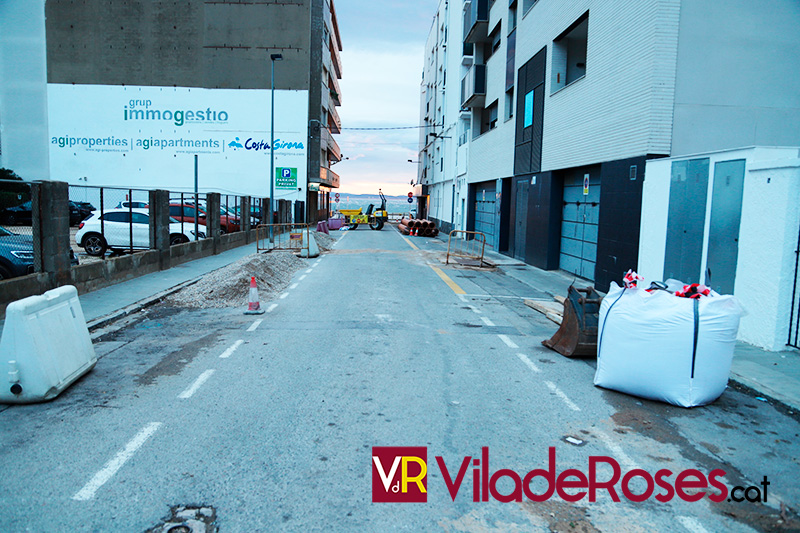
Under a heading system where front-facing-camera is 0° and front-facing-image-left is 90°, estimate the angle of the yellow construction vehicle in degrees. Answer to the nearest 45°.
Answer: approximately 90°

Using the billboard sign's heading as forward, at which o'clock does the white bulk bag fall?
The white bulk bag is roughly at 12 o'clock from the billboard sign.

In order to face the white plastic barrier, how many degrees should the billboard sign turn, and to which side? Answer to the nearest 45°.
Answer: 0° — it already faces it

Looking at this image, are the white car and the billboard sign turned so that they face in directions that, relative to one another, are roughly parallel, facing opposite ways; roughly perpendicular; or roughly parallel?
roughly perpendicular
